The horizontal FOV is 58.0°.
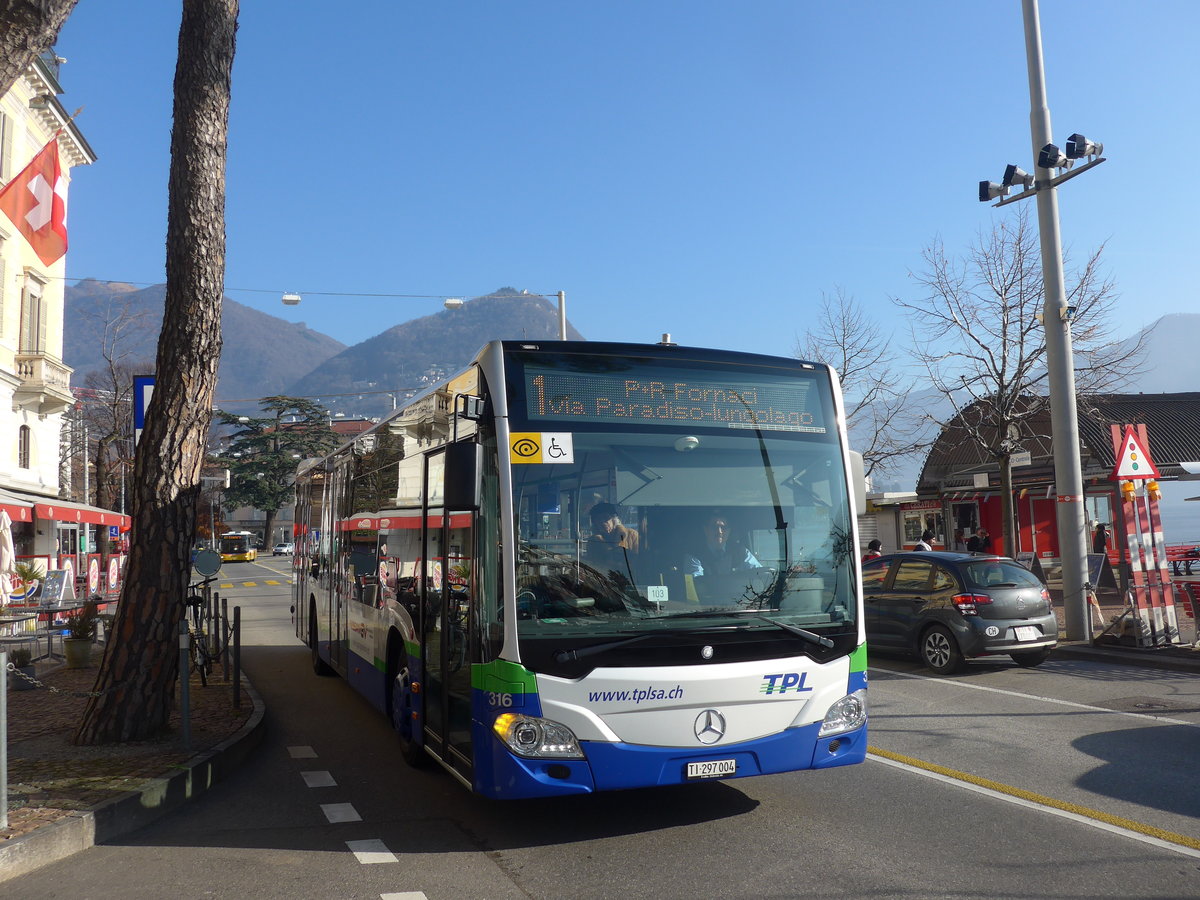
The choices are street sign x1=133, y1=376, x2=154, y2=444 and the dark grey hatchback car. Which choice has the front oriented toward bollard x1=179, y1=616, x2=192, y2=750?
the street sign

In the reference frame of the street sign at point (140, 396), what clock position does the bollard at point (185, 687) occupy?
The bollard is roughly at 12 o'clock from the street sign.

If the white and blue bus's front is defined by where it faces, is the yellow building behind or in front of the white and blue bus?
behind

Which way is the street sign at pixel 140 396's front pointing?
toward the camera

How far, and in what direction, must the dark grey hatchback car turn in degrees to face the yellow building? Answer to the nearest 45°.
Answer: approximately 45° to its left

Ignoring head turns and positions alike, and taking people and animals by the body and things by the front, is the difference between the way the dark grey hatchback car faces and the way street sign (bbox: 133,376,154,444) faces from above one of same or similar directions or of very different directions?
very different directions

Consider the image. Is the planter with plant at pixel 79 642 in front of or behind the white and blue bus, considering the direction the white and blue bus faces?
behind

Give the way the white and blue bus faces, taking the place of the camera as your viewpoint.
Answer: facing the viewer and to the right of the viewer

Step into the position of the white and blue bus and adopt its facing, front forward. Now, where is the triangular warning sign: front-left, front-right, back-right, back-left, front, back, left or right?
left
